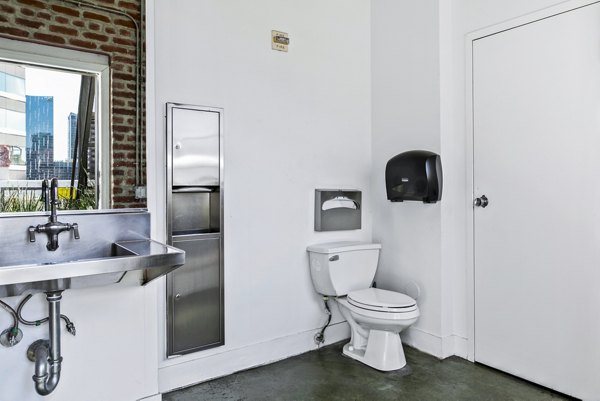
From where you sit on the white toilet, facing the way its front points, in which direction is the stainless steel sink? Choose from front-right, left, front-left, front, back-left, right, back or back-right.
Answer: right

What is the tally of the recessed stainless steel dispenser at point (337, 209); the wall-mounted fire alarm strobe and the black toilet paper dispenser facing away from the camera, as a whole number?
0

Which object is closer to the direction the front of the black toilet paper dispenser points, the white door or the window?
the window

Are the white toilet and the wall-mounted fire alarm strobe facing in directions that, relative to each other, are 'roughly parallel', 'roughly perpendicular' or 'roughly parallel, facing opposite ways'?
roughly parallel

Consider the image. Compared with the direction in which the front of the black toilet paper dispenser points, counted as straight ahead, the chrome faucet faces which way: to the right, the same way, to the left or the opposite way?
to the left

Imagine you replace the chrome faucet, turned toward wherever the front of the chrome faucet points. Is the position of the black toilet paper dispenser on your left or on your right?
on your left

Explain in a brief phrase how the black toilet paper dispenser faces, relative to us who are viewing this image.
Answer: facing the viewer and to the left of the viewer

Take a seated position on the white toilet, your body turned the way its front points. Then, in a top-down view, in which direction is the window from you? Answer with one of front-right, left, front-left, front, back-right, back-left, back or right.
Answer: right

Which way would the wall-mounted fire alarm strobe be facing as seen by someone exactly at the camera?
facing the viewer and to the right of the viewer
